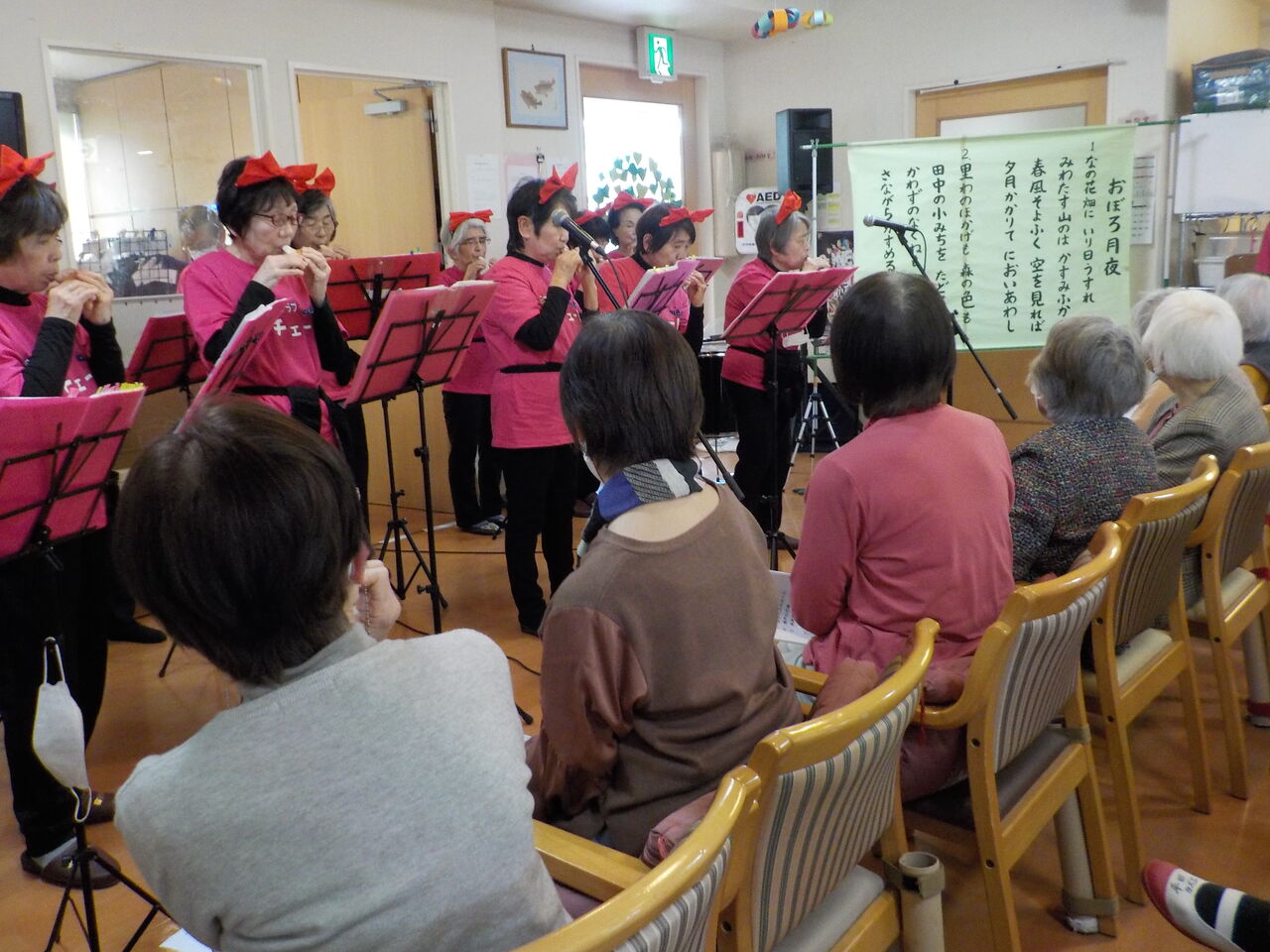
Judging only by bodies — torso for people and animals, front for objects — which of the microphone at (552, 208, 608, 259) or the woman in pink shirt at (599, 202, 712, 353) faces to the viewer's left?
the microphone

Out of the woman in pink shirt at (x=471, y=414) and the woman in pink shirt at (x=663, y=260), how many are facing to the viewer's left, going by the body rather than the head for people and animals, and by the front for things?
0

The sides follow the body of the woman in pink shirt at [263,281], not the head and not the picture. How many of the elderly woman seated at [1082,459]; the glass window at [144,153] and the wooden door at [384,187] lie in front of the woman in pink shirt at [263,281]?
1

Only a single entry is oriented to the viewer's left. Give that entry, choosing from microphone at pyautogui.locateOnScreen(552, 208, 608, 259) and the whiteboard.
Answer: the microphone

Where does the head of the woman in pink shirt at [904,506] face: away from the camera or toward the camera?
away from the camera

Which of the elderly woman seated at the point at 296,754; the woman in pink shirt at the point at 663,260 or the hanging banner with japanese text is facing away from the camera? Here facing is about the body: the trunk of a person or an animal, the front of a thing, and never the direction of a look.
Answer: the elderly woman seated

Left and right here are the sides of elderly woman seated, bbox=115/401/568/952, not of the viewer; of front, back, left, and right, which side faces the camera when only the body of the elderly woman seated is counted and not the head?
back

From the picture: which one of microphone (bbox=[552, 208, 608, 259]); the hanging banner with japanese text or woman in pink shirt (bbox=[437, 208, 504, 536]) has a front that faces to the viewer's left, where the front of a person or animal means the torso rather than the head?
the microphone

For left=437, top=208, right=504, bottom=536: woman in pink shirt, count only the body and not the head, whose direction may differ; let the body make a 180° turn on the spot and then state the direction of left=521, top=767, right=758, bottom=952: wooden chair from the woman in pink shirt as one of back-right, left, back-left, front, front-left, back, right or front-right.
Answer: back-left

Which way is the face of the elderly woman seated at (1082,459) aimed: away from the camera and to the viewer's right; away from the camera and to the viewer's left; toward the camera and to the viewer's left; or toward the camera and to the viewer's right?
away from the camera and to the viewer's left

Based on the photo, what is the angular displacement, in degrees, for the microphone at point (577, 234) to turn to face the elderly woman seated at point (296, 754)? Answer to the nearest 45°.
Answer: approximately 90° to its left

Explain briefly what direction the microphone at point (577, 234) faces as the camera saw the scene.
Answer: facing to the left of the viewer

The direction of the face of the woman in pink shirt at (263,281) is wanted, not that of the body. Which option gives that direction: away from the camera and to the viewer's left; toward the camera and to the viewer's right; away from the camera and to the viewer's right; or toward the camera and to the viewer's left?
toward the camera and to the viewer's right

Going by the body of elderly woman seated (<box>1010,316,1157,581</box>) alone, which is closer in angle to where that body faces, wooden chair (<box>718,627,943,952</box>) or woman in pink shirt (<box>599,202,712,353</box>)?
the woman in pink shirt

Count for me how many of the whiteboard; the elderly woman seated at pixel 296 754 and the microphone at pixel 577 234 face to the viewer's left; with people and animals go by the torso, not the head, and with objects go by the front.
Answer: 1

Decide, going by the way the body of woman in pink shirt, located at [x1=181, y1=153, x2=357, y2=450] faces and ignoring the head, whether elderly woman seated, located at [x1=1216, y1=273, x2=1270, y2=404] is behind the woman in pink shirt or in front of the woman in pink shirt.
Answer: in front

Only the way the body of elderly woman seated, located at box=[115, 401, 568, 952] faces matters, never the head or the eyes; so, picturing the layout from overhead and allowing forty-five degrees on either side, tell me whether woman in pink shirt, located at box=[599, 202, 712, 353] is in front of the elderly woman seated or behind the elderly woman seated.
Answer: in front

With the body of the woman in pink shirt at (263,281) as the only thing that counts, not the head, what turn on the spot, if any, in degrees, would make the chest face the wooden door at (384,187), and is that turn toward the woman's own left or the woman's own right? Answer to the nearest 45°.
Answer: approximately 135° to the woman's own left

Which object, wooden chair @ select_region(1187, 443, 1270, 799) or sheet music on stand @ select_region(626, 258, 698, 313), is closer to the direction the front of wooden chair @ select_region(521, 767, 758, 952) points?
the sheet music on stand
